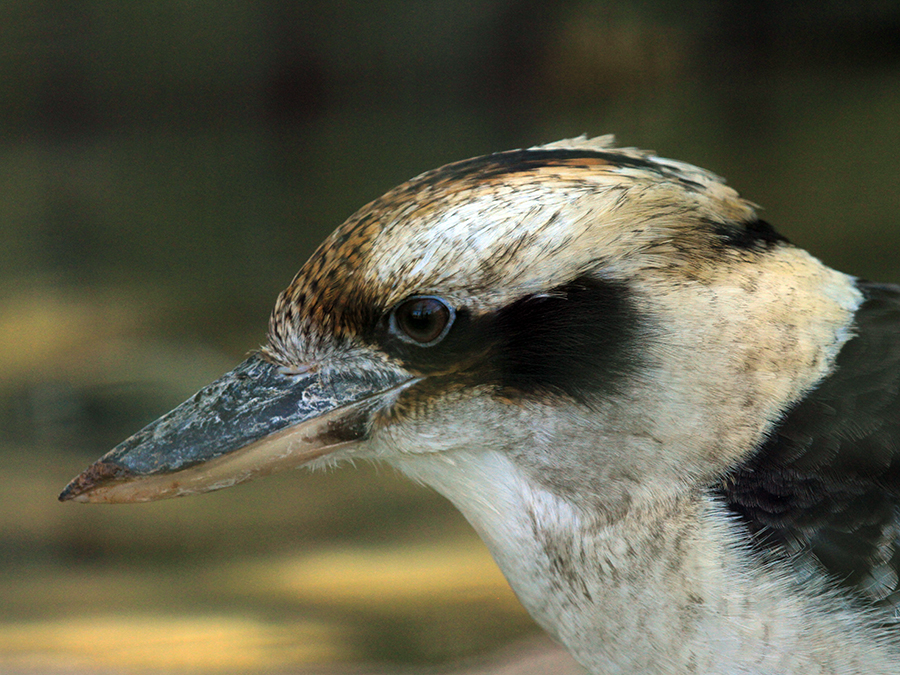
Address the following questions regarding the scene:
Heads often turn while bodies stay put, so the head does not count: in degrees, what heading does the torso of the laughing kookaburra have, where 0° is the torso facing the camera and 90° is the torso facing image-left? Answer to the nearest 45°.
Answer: approximately 90°

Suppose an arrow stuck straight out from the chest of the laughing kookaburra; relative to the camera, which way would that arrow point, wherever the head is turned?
to the viewer's left
